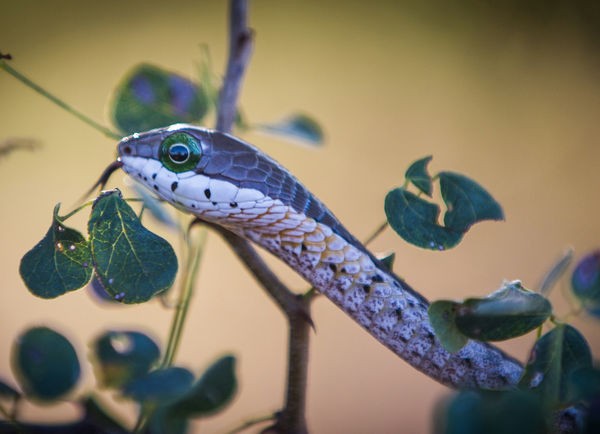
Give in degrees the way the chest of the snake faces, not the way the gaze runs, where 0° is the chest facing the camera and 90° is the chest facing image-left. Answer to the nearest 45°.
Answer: approximately 90°
